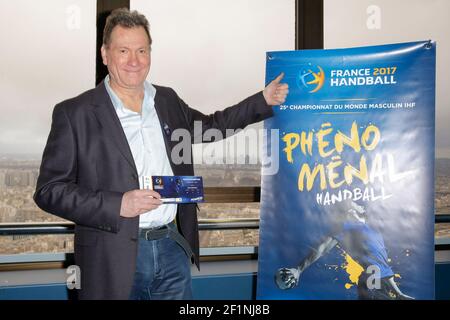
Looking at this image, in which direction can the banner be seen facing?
toward the camera

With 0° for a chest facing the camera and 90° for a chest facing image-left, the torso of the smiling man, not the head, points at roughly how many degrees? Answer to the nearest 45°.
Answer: approximately 315°

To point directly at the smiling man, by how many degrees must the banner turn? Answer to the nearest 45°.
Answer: approximately 45° to its right

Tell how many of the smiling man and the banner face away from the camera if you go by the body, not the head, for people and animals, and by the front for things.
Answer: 0

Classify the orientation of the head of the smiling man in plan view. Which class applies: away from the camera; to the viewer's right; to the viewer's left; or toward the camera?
toward the camera

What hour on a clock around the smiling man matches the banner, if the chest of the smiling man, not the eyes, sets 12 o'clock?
The banner is roughly at 10 o'clock from the smiling man.
